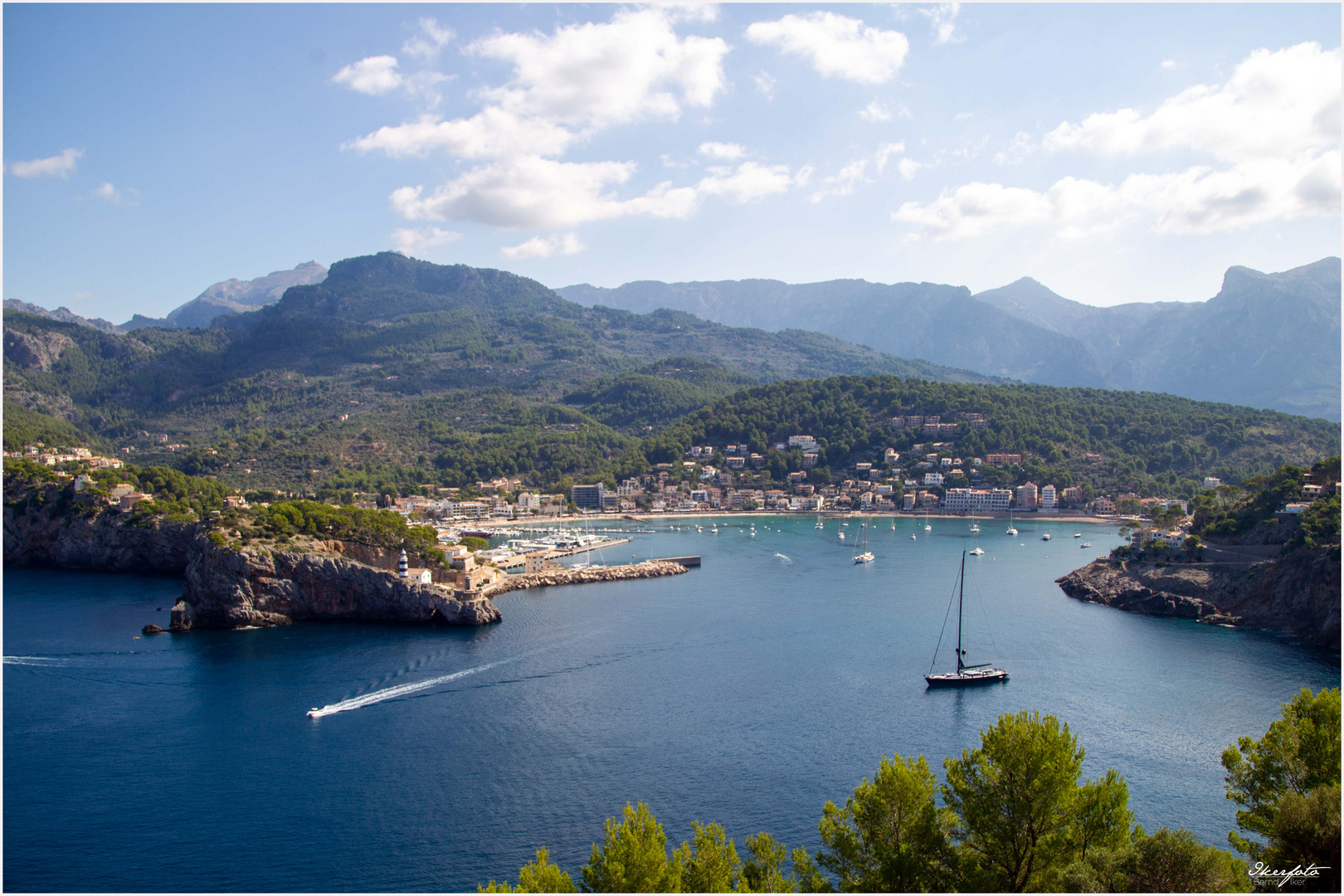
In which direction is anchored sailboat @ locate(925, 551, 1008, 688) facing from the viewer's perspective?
to the viewer's left

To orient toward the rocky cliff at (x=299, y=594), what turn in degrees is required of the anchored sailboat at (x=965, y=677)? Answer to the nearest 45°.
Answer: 0° — it already faces it

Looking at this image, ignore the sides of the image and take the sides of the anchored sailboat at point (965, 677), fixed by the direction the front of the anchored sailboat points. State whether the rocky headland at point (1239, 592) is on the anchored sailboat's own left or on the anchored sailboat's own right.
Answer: on the anchored sailboat's own right
